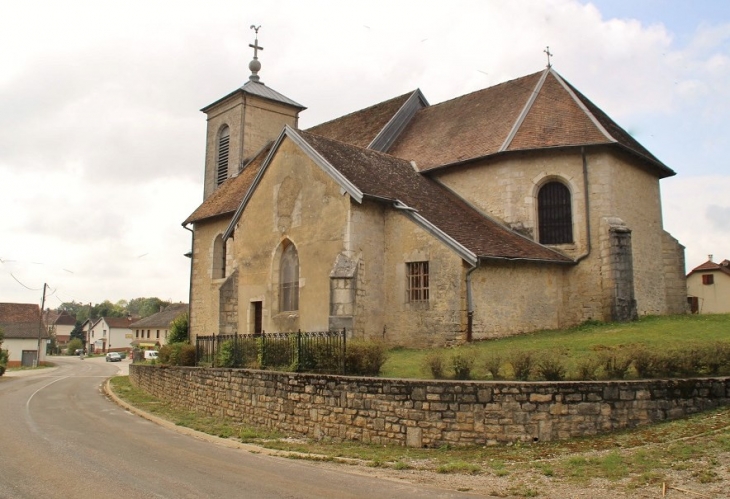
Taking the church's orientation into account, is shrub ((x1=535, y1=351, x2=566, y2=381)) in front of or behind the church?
behind

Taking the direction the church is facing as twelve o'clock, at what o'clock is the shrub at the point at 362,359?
The shrub is roughly at 8 o'clock from the church.

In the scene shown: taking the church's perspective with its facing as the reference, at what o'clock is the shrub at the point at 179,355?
The shrub is roughly at 10 o'clock from the church.

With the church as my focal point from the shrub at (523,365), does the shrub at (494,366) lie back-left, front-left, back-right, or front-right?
front-left

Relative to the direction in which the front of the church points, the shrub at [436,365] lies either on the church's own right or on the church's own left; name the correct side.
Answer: on the church's own left

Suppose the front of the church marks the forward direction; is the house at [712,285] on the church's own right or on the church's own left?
on the church's own right

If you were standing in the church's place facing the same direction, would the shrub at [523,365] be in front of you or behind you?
behind

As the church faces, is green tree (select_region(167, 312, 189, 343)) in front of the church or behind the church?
in front
